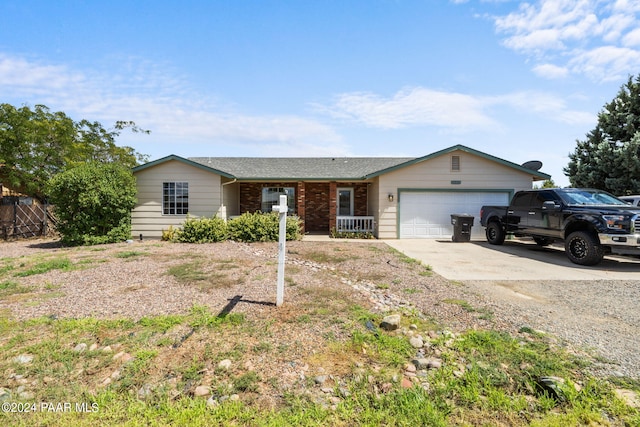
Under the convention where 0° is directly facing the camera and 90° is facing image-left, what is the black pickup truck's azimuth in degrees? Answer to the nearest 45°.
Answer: approximately 315°

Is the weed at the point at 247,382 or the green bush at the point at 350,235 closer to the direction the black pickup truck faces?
the weed

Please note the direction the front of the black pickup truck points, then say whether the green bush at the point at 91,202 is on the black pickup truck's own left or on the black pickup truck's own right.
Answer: on the black pickup truck's own right

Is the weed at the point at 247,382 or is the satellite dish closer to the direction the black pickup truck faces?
the weed

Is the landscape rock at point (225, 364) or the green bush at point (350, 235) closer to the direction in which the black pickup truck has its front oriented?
the landscape rock

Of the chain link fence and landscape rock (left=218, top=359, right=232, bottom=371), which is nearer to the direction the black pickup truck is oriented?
the landscape rock

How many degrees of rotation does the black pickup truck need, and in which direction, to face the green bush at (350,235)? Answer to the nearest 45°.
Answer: approximately 135° to its right

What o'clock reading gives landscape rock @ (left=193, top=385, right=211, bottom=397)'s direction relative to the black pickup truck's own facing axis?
The landscape rock is roughly at 2 o'clock from the black pickup truck.

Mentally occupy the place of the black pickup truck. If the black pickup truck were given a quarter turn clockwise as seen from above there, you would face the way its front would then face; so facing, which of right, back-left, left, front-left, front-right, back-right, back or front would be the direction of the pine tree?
back-right

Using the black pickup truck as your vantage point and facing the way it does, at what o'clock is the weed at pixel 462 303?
The weed is roughly at 2 o'clock from the black pickup truck.

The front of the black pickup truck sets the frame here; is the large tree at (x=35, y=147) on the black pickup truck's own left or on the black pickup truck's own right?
on the black pickup truck's own right
